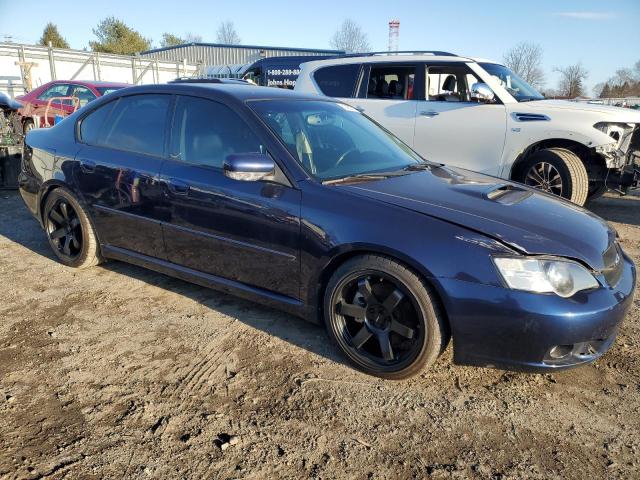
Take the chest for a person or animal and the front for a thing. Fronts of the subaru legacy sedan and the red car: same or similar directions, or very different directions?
same or similar directions

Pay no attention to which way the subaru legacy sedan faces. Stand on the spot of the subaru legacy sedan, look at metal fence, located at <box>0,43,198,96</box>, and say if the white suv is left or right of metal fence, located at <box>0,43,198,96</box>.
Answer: right

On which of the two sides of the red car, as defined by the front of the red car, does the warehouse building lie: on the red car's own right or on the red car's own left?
on the red car's own left

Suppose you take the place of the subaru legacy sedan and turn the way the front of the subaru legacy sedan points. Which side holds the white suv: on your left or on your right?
on your left

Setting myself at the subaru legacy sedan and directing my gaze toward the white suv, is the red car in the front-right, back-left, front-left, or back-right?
front-left

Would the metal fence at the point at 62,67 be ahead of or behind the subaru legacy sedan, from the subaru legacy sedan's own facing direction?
behind

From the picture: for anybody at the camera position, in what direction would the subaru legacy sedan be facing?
facing the viewer and to the right of the viewer

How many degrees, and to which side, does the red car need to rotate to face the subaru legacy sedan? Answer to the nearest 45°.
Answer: approximately 45° to its right

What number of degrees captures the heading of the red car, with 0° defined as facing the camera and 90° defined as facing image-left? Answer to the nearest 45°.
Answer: approximately 315°

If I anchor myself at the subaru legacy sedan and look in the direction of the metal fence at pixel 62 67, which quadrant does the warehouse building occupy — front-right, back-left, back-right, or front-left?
front-right

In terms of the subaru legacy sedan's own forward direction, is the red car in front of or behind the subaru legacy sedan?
behind

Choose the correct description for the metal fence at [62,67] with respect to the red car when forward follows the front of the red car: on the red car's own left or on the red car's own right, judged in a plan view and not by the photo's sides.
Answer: on the red car's own left

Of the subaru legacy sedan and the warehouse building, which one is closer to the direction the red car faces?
the subaru legacy sedan

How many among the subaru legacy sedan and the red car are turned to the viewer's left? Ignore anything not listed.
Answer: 0

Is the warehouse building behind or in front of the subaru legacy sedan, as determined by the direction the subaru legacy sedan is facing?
behind
